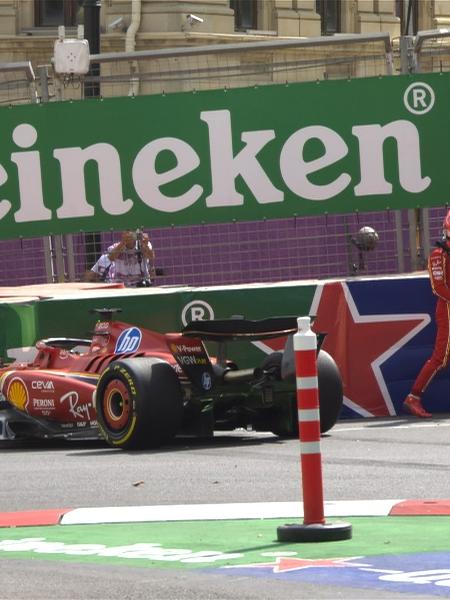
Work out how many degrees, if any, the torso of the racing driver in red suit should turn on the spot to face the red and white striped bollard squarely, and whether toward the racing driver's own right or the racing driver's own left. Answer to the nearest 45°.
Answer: approximately 90° to the racing driver's own right

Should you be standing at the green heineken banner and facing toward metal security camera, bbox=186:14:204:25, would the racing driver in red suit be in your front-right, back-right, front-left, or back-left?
back-right

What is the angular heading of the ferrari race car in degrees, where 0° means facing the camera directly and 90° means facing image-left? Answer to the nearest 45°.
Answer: approximately 135°

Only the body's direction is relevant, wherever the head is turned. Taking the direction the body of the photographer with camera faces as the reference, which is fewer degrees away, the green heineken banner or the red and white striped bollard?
the red and white striped bollard

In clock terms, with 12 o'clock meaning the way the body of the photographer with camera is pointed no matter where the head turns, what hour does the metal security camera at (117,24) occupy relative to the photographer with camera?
The metal security camera is roughly at 6 o'clock from the photographer with camera.

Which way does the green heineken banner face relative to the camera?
toward the camera

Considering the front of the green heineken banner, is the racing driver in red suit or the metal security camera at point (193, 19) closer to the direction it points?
the racing driver in red suit

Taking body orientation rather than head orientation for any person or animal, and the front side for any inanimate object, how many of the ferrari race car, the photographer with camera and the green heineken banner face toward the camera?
2

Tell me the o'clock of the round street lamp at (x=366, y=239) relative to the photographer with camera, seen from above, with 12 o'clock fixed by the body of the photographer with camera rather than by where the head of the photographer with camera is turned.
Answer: The round street lamp is roughly at 9 o'clock from the photographer with camera.

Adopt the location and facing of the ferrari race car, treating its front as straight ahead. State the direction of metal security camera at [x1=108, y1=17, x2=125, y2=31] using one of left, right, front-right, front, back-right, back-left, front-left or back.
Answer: front-right

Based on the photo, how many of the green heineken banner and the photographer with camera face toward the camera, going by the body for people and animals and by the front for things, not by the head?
2

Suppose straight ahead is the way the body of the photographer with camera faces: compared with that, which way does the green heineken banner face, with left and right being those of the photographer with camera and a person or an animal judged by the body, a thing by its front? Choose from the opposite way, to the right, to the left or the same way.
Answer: the same way

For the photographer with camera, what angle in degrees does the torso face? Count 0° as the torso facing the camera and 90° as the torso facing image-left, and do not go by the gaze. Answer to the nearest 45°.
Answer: approximately 0°

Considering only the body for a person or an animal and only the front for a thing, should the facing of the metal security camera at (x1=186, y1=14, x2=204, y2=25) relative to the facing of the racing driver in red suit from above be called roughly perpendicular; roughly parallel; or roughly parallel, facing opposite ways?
roughly parallel

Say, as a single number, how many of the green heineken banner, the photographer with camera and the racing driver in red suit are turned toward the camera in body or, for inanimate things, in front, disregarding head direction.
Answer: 2

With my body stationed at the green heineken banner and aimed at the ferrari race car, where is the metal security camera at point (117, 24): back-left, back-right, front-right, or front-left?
back-right
